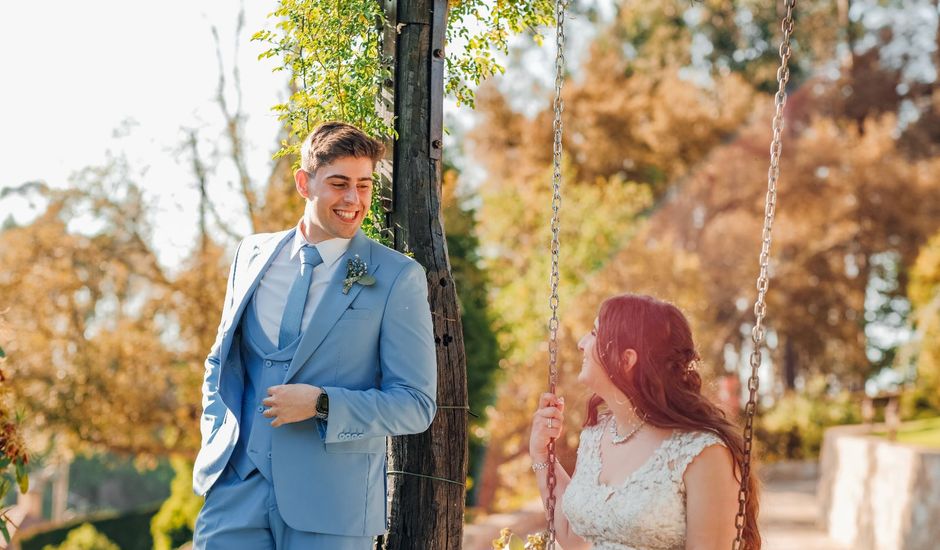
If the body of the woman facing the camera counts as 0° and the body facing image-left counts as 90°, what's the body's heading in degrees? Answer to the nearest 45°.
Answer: approximately 45°

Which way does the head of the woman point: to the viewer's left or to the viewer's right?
to the viewer's left

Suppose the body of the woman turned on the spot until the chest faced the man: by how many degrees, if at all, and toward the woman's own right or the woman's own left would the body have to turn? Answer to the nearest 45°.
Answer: approximately 45° to the woman's own right

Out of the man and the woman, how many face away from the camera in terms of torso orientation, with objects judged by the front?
0

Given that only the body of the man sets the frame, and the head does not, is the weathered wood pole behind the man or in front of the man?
behind
